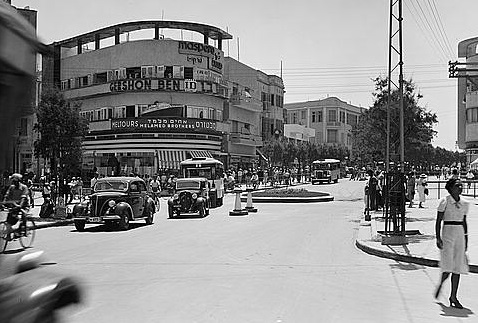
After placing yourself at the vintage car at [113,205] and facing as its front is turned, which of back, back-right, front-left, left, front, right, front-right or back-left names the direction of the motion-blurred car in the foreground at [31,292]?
front-left

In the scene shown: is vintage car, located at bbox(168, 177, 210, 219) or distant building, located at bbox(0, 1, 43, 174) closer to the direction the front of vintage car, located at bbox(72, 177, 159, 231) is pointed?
the distant building

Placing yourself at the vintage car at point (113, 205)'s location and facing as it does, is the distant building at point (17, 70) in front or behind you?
in front

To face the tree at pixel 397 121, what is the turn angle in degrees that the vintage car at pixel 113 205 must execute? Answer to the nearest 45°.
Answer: approximately 135° to its left

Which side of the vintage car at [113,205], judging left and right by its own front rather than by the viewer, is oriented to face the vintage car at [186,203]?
back

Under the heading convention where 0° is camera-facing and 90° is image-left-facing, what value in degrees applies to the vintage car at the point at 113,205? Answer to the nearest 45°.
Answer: approximately 45°

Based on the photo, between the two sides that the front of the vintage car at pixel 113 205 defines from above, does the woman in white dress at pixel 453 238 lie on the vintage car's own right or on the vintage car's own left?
on the vintage car's own left

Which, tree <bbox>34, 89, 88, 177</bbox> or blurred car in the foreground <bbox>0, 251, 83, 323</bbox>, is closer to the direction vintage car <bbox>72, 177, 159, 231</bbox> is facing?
the blurred car in the foreground

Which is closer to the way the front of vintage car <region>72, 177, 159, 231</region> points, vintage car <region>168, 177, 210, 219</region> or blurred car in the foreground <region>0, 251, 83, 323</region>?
the blurred car in the foreground
